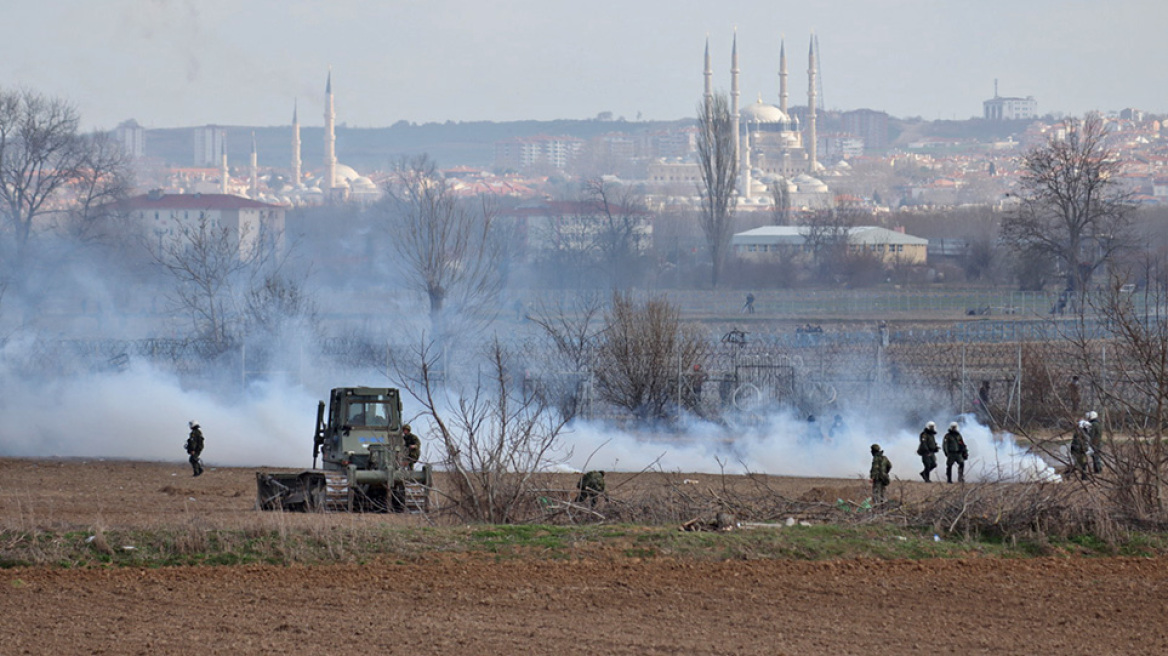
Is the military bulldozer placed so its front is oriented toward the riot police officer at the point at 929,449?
no

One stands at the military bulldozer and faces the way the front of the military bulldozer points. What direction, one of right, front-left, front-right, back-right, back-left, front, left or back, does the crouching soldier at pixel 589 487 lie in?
back

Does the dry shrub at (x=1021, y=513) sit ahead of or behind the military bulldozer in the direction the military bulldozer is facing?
behind

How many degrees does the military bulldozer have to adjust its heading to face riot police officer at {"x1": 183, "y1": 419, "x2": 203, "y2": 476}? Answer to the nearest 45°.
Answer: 0° — it already faces them

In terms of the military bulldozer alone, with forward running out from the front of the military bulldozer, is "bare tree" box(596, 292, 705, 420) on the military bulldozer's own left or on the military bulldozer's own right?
on the military bulldozer's own right

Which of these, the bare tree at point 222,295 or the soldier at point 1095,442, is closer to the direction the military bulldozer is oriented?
the bare tree
